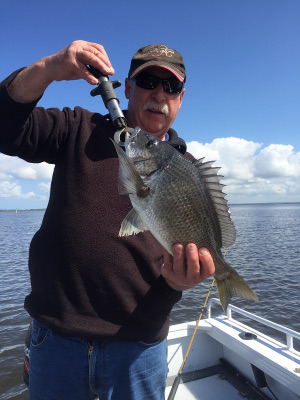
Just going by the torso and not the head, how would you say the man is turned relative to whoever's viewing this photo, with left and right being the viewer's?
facing the viewer

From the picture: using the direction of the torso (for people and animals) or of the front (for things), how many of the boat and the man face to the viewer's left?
0

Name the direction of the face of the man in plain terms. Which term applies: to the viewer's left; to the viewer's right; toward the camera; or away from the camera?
toward the camera
